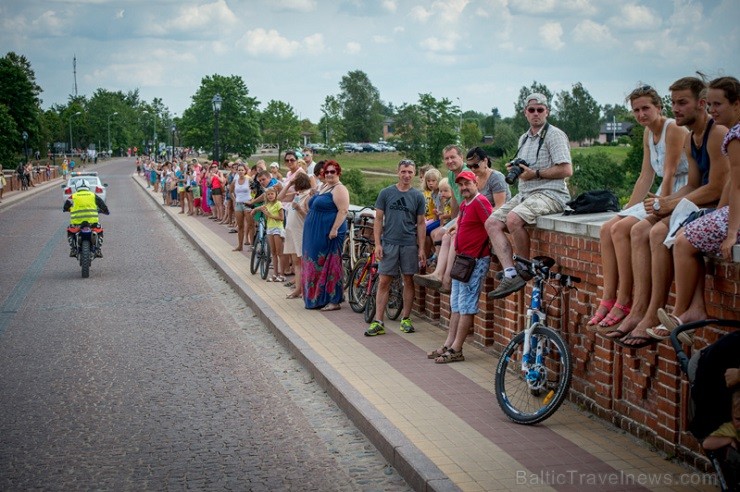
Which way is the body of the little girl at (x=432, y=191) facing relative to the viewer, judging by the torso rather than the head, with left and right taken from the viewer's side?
facing the viewer and to the left of the viewer

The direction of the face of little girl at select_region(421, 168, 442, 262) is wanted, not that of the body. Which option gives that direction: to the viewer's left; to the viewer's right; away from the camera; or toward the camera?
toward the camera

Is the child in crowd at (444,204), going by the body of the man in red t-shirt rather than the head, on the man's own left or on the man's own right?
on the man's own right

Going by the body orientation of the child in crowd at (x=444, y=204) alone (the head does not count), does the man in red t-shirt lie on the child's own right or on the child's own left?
on the child's own left

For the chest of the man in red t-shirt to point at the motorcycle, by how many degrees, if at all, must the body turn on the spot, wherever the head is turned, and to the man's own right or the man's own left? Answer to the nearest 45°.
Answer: approximately 90° to the man's own right

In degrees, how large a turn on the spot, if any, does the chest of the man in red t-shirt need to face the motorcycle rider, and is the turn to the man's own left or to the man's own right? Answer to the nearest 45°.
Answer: approximately 90° to the man's own right

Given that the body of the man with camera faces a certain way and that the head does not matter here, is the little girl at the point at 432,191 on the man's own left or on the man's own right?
on the man's own right

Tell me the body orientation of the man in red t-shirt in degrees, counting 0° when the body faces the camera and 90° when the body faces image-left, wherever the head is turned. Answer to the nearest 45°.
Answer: approximately 45°

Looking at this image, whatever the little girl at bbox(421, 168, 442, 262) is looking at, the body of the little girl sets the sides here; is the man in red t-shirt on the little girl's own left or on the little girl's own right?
on the little girl's own left

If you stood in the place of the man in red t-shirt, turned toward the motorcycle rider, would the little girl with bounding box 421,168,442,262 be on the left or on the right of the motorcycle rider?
right

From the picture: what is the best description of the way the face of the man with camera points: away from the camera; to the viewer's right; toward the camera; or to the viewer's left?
toward the camera
